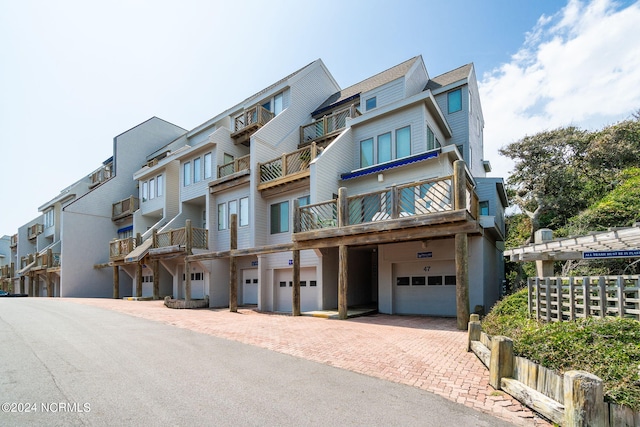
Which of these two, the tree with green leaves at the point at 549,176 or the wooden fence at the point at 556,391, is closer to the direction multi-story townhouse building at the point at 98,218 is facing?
the wooden fence

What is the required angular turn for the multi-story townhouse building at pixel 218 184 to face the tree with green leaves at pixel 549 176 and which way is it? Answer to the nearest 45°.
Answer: approximately 135° to its left

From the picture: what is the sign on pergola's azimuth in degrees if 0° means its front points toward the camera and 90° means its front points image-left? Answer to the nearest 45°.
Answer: approximately 0°

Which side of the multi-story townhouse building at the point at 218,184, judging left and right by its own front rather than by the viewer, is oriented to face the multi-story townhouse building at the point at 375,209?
left

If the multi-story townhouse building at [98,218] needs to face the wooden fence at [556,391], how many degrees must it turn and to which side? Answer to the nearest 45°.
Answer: approximately 45° to its left

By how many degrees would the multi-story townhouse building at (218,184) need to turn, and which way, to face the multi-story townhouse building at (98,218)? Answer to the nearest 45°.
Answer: approximately 90° to its right
